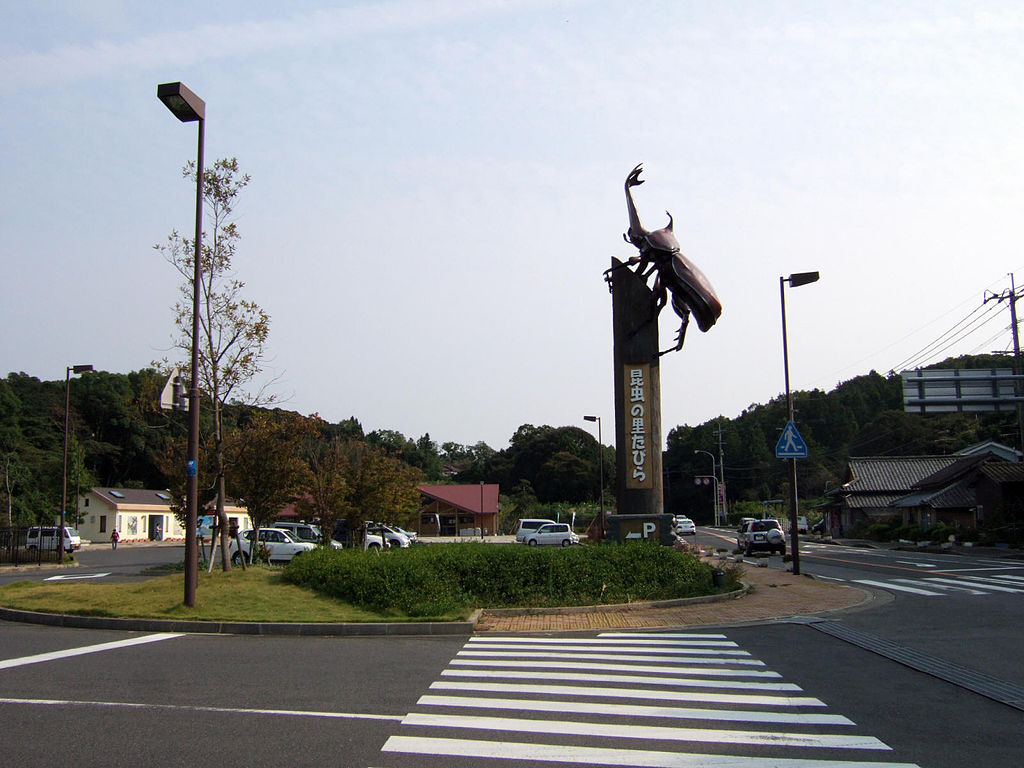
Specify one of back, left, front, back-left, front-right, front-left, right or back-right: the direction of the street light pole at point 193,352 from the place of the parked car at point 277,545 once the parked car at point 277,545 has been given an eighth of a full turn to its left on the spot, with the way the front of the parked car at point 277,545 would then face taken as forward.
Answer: back-right

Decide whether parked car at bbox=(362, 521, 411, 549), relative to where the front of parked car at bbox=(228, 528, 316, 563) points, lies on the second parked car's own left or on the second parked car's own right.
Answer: on the second parked car's own left

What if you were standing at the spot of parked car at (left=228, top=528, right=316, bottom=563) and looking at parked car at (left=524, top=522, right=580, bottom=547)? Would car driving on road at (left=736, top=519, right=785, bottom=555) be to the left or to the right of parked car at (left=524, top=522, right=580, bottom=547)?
right

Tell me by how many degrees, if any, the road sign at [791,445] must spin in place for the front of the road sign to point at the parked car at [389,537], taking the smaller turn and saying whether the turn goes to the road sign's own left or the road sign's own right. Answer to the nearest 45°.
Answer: approximately 135° to the road sign's own right

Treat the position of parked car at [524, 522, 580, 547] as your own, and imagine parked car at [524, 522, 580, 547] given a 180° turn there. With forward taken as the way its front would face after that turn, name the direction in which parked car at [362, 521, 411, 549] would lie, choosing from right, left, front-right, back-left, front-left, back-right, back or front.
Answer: back-right

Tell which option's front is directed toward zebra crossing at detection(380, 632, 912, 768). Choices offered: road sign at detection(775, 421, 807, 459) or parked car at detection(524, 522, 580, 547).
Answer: the road sign

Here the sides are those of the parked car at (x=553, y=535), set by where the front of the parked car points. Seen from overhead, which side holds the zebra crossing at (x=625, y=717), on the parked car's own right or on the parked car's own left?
on the parked car's own left

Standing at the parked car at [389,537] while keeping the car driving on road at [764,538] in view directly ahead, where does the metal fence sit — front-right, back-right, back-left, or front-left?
back-right

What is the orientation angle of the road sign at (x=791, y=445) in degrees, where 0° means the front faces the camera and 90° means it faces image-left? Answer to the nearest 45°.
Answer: approximately 0°

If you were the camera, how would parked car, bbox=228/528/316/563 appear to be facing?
facing to the right of the viewer

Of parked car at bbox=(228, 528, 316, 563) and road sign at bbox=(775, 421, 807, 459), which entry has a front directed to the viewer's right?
the parked car

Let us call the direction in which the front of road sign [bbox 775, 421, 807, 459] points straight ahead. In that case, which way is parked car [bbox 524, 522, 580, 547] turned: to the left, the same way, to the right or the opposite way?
to the right

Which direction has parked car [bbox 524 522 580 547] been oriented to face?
to the viewer's left

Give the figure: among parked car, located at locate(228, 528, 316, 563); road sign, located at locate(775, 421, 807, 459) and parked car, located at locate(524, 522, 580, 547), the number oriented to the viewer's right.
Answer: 1
